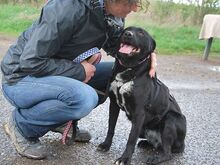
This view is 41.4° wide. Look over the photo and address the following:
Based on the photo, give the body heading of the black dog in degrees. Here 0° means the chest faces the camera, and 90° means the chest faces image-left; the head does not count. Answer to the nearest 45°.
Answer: approximately 45°
